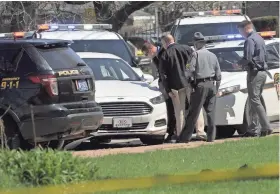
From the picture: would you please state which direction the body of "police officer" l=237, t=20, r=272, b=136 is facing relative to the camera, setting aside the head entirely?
to the viewer's left

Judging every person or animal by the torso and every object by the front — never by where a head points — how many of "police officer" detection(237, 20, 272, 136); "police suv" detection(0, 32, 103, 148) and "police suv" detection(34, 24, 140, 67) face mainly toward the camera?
1

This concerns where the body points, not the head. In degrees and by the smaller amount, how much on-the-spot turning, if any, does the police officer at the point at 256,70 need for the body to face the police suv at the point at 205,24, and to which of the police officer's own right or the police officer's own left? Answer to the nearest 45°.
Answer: approximately 90° to the police officer's own right

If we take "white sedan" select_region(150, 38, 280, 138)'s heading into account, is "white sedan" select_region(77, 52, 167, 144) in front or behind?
in front

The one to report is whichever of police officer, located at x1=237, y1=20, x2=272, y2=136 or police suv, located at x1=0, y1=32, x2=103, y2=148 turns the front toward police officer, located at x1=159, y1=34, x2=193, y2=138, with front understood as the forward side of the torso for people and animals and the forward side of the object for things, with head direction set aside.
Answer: police officer, located at x1=237, y1=20, x2=272, y2=136

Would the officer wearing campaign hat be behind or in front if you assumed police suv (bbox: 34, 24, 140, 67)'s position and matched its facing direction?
in front

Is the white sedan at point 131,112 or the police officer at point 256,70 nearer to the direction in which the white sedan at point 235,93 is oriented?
the white sedan

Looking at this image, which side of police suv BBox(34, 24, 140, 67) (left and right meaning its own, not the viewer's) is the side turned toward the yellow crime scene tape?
front

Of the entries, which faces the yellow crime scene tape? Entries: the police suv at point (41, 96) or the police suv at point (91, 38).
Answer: the police suv at point (91, 38)

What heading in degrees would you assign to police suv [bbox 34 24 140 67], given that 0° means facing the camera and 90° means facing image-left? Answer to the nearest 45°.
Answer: approximately 0°

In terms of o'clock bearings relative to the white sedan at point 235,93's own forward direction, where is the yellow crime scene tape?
The yellow crime scene tape is roughly at 11 o'clock from the white sedan.

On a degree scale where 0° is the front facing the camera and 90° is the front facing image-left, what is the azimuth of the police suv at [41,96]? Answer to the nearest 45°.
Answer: approximately 135°

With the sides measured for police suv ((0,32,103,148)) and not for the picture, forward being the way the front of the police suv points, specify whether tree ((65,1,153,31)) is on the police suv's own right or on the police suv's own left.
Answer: on the police suv's own right
